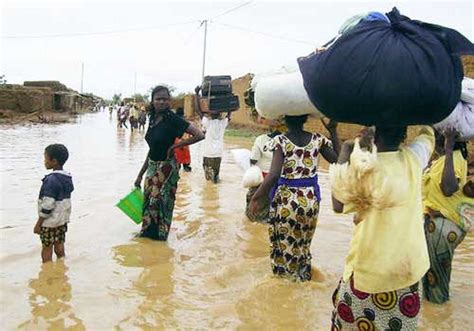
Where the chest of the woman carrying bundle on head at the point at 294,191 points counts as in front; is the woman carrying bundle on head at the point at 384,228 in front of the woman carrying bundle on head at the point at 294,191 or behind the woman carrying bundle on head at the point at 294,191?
behind

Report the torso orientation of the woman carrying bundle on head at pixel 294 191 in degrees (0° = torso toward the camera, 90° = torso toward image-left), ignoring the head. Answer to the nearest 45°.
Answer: approximately 180°

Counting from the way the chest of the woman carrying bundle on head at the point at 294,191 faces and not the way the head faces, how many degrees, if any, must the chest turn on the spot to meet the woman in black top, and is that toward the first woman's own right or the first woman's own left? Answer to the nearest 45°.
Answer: approximately 45° to the first woman's own left

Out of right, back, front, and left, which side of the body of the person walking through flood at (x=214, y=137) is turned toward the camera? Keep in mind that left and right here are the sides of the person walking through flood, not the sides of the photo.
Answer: back

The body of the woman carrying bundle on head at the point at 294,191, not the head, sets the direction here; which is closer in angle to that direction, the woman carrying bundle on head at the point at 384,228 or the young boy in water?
the young boy in water

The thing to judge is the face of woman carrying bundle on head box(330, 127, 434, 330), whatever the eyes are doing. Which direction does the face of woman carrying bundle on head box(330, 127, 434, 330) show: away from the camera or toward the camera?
away from the camera
